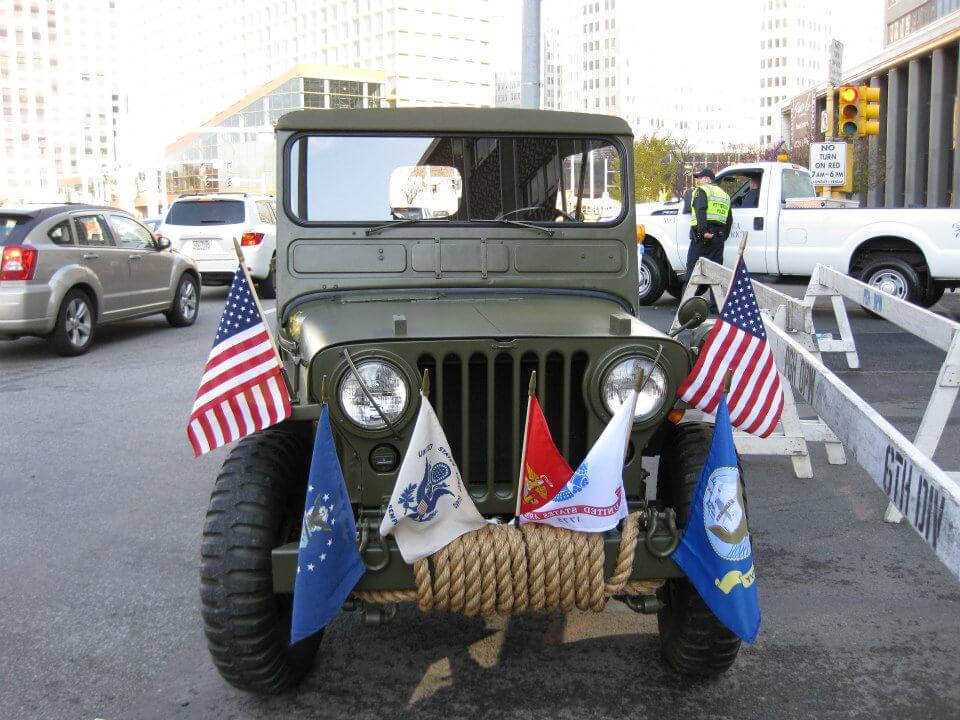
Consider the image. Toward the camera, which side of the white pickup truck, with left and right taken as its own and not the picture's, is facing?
left

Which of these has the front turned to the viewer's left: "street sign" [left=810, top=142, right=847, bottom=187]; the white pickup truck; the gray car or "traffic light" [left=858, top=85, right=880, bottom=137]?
the white pickup truck

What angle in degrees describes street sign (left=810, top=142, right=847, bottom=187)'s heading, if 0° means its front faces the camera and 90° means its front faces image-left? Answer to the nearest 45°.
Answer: approximately 0°

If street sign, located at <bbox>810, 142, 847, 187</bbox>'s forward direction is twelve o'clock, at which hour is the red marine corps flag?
The red marine corps flag is roughly at 12 o'clock from the street sign.

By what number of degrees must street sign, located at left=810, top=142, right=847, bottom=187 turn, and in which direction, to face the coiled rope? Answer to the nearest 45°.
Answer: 0° — it already faces it

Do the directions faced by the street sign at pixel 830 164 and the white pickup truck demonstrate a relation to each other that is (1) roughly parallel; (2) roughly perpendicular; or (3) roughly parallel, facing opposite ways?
roughly perpendicular

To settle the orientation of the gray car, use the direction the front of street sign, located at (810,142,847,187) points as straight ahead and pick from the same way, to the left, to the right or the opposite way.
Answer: the opposite way
